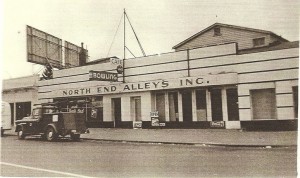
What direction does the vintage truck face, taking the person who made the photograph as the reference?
facing away from the viewer and to the left of the viewer
